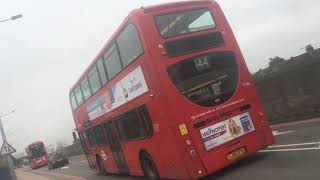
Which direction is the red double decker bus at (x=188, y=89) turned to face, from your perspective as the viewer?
facing away from the viewer and to the left of the viewer
